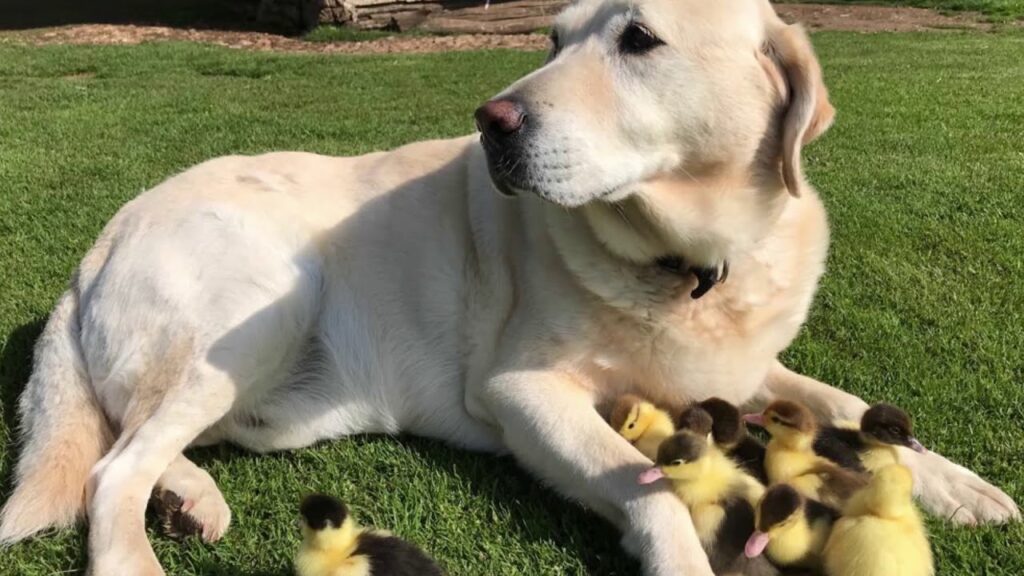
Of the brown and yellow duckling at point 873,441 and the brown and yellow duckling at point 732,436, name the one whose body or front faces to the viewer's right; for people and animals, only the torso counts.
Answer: the brown and yellow duckling at point 873,441

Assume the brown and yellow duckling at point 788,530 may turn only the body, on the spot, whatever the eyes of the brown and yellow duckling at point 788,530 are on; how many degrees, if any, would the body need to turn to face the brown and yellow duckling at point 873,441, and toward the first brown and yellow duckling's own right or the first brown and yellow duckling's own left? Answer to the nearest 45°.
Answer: approximately 135° to the first brown and yellow duckling's own right

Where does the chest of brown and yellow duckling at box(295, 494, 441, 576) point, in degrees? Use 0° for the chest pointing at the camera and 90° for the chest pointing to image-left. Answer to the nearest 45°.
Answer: approximately 90°

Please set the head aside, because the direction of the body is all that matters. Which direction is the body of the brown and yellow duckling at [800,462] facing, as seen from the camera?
to the viewer's left

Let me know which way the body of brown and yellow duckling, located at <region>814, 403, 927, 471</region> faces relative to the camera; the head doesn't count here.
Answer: to the viewer's right
